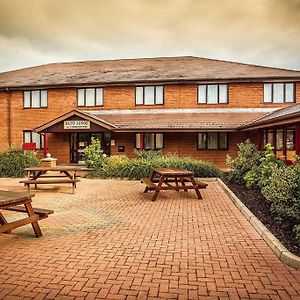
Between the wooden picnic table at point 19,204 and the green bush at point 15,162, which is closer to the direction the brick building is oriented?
the wooden picnic table

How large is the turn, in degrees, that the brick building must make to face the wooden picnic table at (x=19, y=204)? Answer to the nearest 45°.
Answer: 0° — it already faces it

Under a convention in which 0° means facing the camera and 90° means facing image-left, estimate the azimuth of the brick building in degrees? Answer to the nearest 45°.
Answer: approximately 0°

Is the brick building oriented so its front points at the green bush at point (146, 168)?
yes

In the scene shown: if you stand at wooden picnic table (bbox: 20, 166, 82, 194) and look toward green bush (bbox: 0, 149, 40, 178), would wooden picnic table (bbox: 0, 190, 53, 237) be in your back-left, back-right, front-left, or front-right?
back-left
